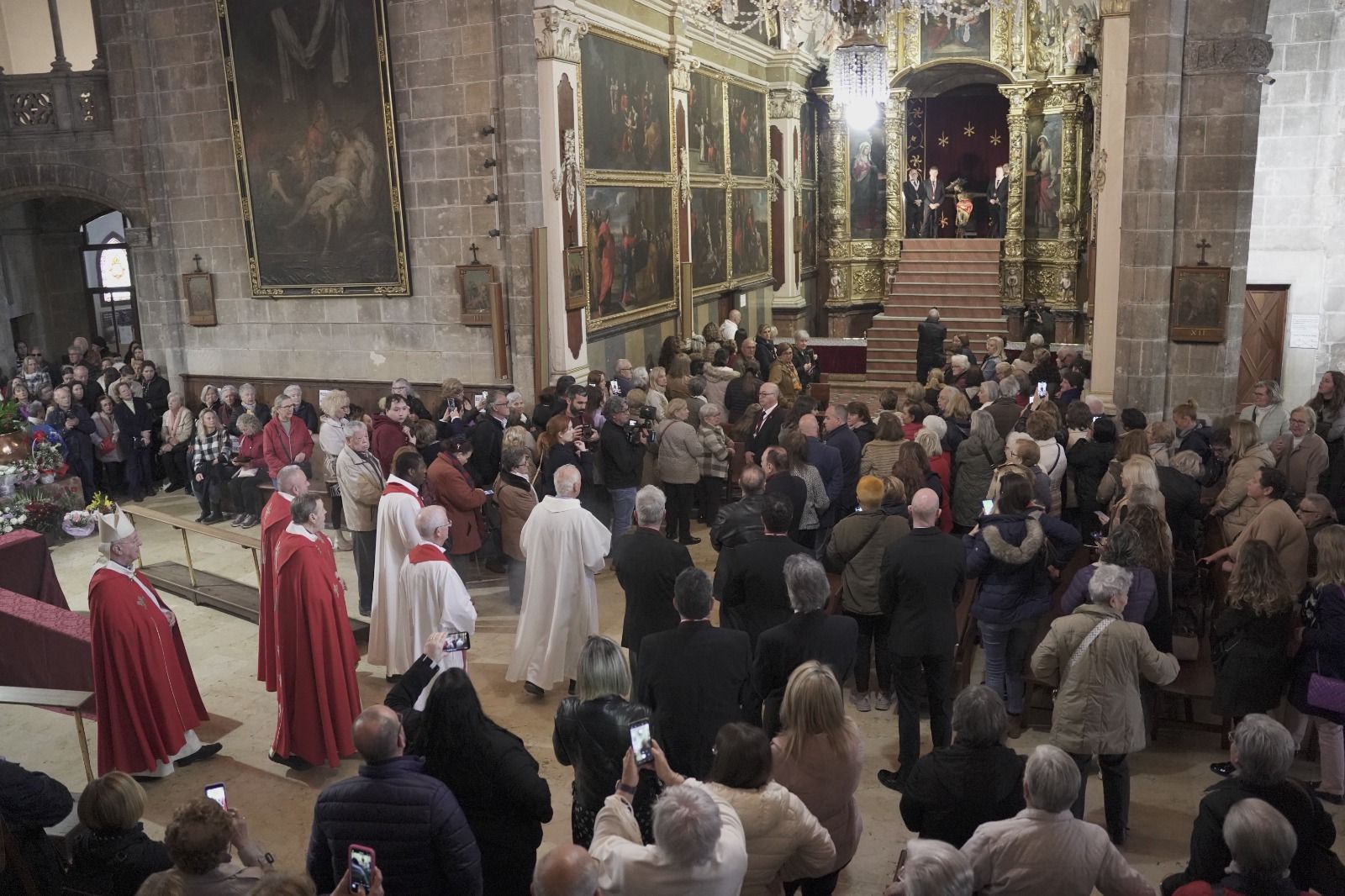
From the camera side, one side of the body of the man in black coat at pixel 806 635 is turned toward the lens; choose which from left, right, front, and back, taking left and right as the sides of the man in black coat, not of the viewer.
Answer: back

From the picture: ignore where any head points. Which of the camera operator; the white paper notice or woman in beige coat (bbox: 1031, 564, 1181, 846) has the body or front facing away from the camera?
the woman in beige coat

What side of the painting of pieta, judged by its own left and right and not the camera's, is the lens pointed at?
front

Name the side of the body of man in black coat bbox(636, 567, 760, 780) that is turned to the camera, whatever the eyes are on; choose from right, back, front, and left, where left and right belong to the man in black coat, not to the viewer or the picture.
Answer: back

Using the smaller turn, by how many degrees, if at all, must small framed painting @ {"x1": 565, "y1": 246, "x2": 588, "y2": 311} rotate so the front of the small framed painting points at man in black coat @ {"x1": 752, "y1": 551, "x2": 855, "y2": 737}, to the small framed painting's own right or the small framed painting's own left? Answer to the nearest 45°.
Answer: approximately 45° to the small framed painting's own right

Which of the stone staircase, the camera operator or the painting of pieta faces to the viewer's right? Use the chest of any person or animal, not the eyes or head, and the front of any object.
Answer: the camera operator

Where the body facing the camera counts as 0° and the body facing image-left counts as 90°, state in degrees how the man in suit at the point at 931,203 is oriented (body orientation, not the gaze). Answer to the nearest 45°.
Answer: approximately 0°

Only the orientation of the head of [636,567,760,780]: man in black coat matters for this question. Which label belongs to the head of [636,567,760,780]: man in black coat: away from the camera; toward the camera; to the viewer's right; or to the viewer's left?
away from the camera

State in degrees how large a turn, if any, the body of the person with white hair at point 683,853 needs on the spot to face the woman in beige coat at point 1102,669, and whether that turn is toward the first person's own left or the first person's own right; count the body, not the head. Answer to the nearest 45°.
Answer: approximately 45° to the first person's own right

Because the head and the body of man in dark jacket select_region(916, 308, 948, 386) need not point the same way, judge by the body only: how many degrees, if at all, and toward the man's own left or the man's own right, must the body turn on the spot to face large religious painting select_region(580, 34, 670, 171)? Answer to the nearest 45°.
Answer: approximately 135° to the man's own left

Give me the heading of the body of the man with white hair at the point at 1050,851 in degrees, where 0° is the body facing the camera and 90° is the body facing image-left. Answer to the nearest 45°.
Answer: approximately 180°

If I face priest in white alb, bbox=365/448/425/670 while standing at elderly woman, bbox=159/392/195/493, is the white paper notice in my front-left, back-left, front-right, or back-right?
front-left

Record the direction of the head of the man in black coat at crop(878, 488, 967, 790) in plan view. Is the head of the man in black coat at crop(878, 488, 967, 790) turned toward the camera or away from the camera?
away from the camera

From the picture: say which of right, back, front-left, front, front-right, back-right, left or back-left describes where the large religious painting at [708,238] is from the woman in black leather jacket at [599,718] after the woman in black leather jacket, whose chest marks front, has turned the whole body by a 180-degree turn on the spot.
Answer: back

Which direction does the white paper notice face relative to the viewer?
toward the camera

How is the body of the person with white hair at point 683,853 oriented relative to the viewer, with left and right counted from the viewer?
facing away from the viewer

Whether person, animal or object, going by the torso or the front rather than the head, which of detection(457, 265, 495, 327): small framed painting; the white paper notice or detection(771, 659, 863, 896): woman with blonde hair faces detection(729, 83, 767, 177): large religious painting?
the woman with blonde hair

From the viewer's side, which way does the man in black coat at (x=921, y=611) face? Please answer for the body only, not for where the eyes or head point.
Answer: away from the camera

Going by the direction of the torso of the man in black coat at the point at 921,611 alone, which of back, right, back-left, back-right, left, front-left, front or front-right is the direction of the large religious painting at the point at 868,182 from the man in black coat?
front

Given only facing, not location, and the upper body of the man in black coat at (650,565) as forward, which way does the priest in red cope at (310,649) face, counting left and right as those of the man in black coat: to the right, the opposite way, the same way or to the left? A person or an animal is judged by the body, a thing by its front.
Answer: to the right

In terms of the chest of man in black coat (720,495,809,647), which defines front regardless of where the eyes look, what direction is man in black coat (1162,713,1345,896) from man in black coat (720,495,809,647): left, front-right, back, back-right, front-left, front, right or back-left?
back-right

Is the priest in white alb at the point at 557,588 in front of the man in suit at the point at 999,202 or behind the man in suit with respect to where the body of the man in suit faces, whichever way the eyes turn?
in front
